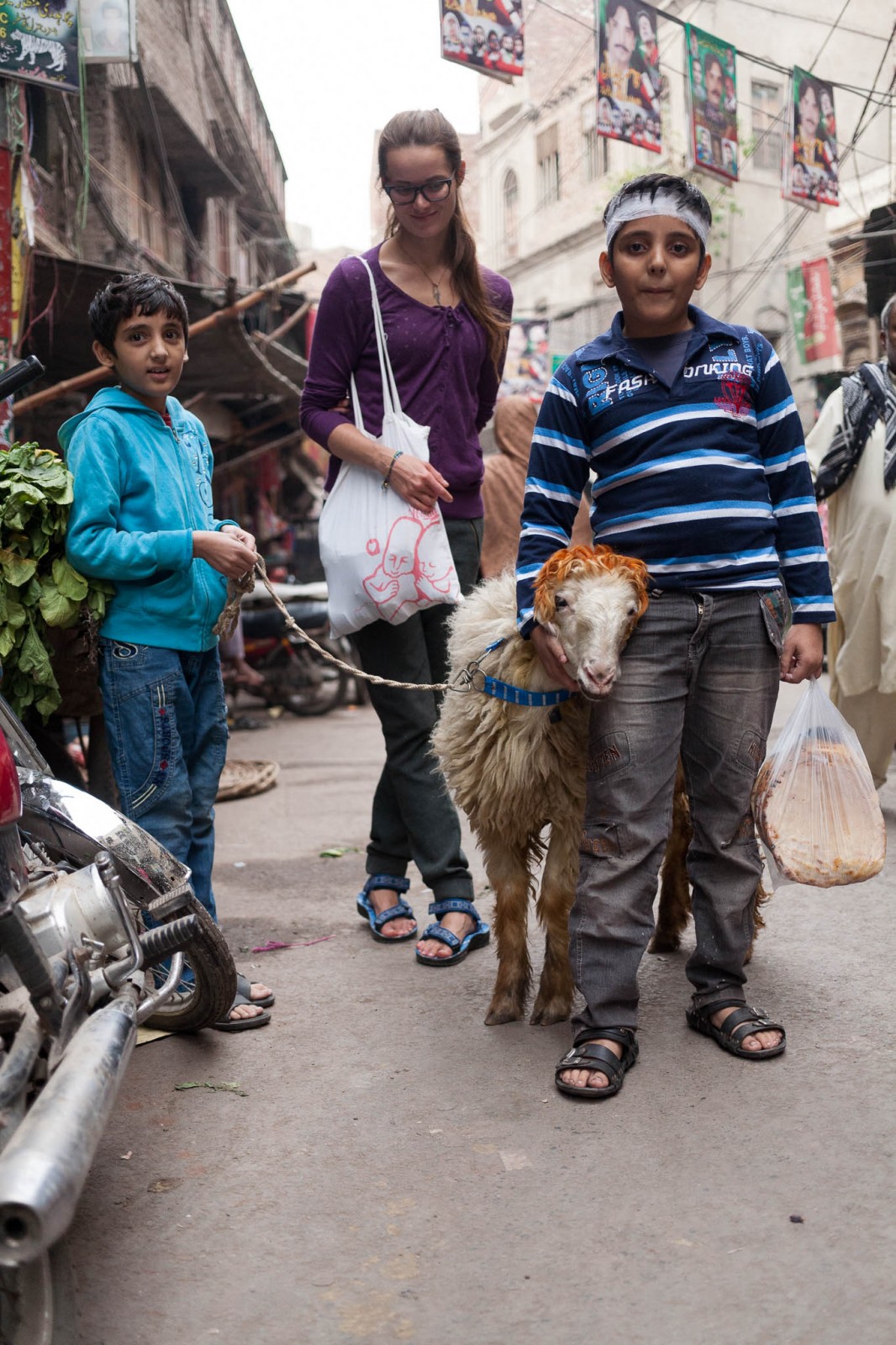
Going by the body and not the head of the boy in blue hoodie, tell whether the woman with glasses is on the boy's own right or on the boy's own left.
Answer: on the boy's own left

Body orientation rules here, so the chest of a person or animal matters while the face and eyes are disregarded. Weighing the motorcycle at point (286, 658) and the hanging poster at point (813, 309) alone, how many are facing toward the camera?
1

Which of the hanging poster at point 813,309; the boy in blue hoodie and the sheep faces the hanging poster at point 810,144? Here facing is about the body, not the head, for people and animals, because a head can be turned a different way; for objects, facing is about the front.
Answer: the hanging poster at point 813,309

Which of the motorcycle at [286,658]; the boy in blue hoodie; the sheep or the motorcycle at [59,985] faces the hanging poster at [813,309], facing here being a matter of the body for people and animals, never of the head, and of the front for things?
the motorcycle at [59,985]

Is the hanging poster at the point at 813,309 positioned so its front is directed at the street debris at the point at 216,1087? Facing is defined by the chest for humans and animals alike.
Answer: yes

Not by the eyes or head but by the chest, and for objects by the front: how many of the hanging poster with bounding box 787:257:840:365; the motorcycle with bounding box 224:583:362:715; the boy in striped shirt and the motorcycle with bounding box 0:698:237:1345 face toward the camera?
2

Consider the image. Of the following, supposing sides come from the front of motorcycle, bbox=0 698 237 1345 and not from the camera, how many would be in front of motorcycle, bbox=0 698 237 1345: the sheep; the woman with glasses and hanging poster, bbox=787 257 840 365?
3

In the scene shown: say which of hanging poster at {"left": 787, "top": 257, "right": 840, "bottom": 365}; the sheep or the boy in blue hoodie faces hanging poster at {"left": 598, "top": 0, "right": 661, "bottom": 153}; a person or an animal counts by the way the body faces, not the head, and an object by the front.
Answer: hanging poster at {"left": 787, "top": 257, "right": 840, "bottom": 365}
